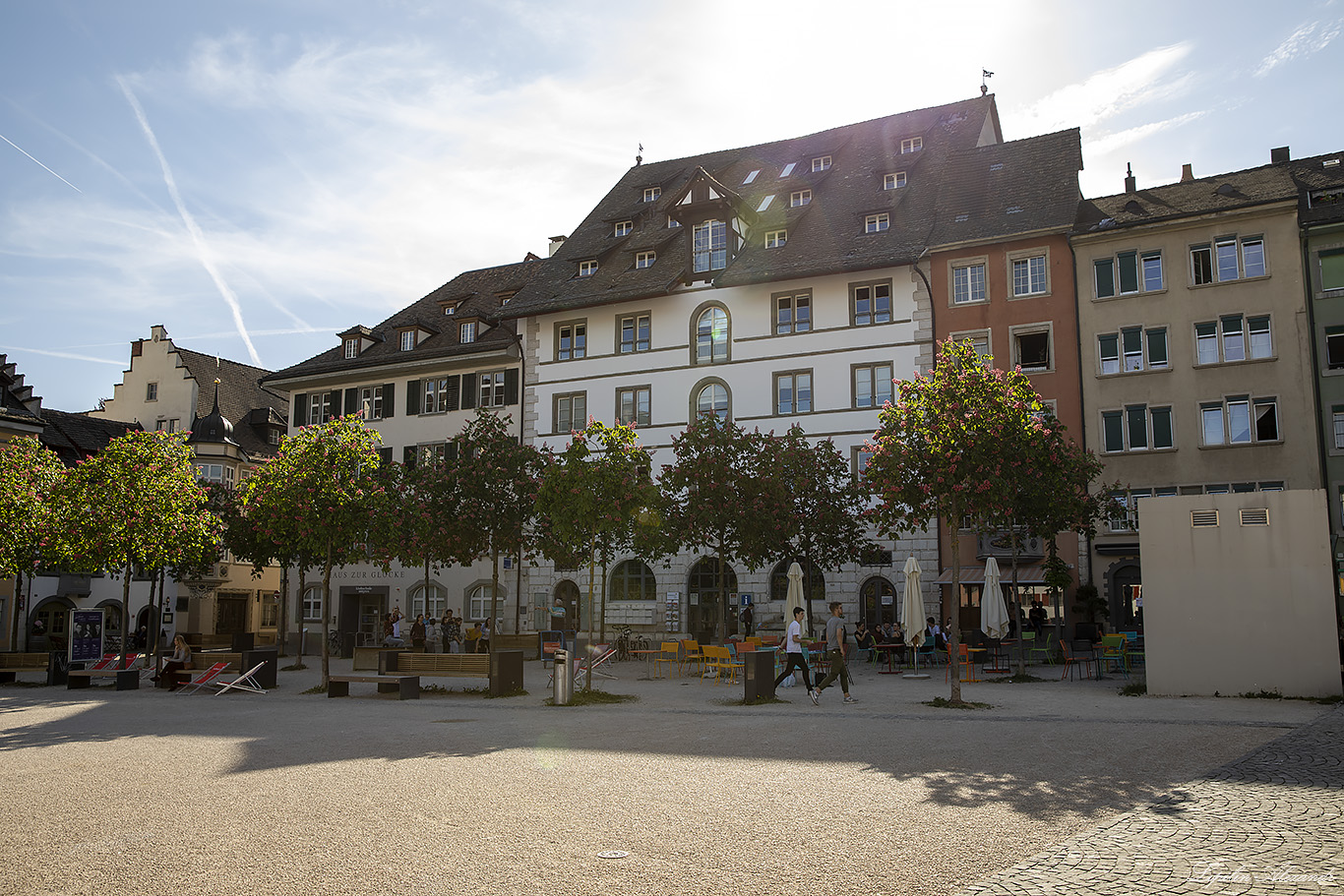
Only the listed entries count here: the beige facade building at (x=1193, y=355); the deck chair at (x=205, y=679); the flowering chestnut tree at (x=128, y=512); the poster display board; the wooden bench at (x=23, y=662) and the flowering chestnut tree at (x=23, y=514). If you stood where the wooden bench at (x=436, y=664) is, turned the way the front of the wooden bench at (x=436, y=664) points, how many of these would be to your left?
1

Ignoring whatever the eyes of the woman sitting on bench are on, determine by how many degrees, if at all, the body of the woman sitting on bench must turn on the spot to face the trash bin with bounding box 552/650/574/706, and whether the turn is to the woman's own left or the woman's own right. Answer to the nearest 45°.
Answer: approximately 135° to the woman's own left

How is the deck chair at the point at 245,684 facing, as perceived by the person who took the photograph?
facing to the left of the viewer

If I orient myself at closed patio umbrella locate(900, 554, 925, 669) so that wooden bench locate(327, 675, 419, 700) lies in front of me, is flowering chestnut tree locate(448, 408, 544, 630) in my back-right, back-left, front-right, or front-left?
front-right

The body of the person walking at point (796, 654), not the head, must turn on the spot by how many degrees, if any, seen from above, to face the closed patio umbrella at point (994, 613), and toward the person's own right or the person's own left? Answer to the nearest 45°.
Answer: approximately 45° to the person's own left

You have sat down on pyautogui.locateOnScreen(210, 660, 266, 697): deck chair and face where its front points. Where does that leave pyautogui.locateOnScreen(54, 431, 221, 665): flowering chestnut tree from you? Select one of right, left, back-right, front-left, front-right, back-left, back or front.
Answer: front-right

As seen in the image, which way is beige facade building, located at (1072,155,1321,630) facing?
toward the camera

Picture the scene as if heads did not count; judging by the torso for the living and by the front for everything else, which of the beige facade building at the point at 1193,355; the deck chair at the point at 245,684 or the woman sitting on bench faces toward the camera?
the beige facade building

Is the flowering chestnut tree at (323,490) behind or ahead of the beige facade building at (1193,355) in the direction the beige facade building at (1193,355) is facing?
ahead

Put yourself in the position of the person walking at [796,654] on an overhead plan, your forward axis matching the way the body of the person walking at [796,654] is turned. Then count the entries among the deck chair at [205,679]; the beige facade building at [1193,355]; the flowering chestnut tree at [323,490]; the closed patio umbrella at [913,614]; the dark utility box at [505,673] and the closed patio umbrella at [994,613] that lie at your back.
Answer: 3

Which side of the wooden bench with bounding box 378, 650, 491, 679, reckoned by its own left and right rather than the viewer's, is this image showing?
front

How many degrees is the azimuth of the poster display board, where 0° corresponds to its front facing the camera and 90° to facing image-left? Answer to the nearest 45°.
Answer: approximately 0°
